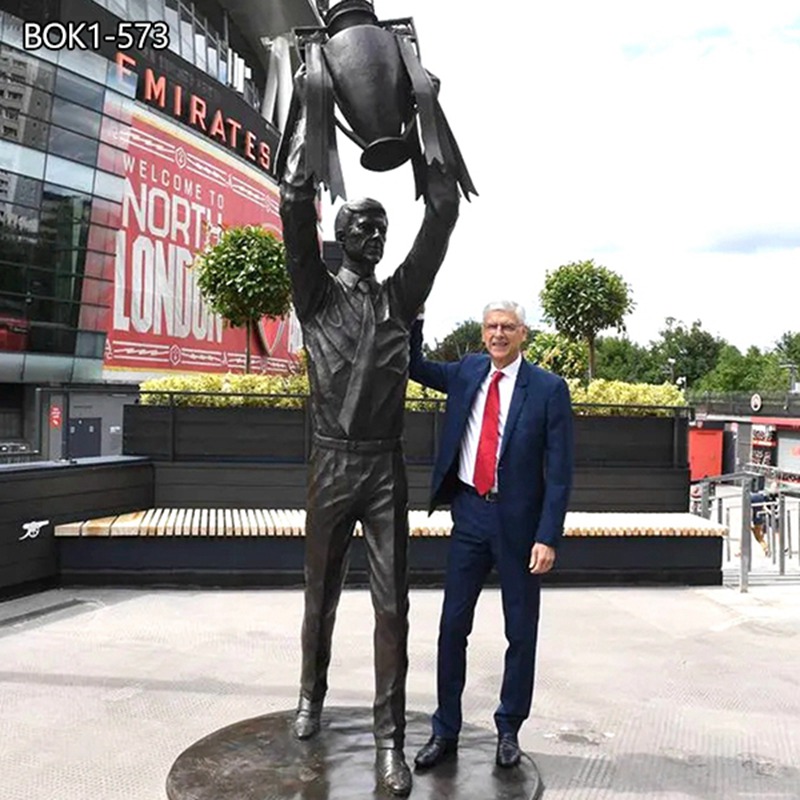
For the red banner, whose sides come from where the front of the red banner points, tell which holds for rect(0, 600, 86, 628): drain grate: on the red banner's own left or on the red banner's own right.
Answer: on the red banner's own right

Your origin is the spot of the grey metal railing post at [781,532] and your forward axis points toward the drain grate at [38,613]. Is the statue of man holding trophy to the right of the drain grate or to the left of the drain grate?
left

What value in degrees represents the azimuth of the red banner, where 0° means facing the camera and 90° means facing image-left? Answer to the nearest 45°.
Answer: approximately 315°
